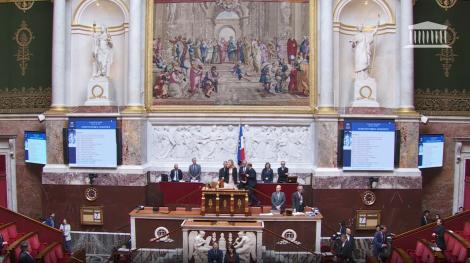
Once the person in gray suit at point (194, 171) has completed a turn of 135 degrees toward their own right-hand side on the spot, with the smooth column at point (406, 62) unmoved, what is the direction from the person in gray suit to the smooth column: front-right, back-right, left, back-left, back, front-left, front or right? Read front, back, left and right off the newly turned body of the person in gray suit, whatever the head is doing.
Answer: back-right

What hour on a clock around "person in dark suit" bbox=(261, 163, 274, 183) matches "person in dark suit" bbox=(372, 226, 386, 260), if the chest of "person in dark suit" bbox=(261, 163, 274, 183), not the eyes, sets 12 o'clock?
"person in dark suit" bbox=(372, 226, 386, 260) is roughly at 10 o'clock from "person in dark suit" bbox=(261, 163, 274, 183).

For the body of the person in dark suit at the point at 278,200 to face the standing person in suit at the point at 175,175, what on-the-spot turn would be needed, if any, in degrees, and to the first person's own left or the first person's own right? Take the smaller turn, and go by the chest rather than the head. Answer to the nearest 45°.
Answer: approximately 90° to the first person's own right

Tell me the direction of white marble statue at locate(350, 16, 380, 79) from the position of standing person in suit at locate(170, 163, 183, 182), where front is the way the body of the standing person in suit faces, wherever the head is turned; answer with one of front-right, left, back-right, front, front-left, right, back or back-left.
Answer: left

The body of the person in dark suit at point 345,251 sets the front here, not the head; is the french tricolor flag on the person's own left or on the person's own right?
on the person's own right

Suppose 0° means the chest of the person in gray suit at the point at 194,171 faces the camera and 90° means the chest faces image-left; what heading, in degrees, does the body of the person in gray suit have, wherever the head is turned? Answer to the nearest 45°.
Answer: approximately 0°

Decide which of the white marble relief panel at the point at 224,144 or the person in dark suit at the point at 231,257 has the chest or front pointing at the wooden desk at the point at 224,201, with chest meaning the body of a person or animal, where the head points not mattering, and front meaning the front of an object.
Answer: the white marble relief panel

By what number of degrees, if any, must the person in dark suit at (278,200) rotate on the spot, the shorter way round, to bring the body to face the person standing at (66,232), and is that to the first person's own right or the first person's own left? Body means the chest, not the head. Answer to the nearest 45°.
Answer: approximately 90° to the first person's own right

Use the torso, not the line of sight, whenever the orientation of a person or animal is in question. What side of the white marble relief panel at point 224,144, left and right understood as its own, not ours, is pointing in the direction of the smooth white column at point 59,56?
right

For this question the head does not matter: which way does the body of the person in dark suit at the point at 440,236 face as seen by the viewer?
to the viewer's left

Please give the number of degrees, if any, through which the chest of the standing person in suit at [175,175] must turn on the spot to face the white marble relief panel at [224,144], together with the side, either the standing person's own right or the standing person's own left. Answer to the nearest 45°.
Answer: approximately 90° to the standing person's own left

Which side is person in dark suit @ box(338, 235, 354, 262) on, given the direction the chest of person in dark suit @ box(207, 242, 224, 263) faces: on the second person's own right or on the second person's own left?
on the second person's own left
